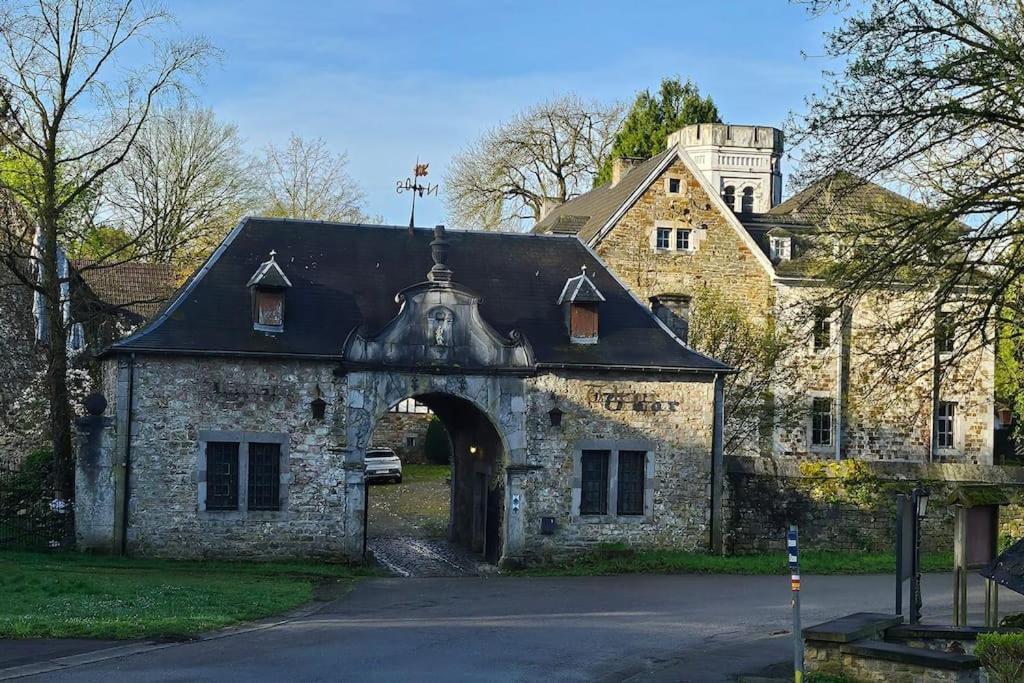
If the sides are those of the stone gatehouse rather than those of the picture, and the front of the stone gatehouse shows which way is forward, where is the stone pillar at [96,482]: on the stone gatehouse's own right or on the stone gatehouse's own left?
on the stone gatehouse's own right

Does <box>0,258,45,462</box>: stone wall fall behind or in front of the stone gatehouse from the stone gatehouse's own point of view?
behind

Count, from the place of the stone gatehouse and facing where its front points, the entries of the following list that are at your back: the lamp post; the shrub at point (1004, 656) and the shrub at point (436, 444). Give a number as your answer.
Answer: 1

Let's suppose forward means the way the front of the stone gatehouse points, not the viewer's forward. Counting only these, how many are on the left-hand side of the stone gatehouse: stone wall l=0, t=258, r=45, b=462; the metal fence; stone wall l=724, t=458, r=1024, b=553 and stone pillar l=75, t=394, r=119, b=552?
1

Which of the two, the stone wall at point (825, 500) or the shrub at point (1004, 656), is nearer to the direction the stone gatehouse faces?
the shrub

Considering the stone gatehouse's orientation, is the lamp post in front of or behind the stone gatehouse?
in front

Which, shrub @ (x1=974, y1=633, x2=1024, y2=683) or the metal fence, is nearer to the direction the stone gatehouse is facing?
the shrub

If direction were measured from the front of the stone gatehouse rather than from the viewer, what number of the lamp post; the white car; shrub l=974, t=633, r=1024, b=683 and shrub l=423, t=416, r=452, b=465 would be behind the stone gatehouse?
2

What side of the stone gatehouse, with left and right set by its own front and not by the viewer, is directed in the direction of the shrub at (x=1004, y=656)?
front

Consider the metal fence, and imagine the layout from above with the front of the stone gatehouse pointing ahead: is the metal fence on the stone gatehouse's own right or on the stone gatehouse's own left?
on the stone gatehouse's own right

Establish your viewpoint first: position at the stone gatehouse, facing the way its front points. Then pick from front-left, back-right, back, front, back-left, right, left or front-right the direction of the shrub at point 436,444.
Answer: back

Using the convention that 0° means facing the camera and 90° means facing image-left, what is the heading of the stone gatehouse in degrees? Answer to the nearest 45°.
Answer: approximately 0°

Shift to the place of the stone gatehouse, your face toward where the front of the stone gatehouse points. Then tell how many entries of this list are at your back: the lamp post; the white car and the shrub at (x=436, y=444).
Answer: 2

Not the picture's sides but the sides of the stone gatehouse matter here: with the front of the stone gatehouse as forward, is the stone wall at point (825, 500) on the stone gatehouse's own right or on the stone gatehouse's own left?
on the stone gatehouse's own left

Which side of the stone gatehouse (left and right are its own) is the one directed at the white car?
back

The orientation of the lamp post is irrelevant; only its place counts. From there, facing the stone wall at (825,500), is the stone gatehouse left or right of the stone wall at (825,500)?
left
